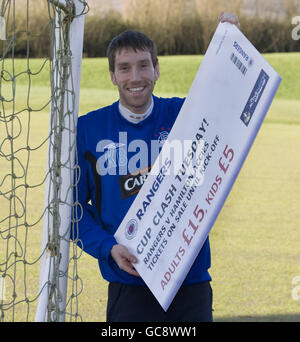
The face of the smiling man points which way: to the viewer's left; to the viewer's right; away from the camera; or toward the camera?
toward the camera

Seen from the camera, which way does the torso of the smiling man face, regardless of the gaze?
toward the camera
